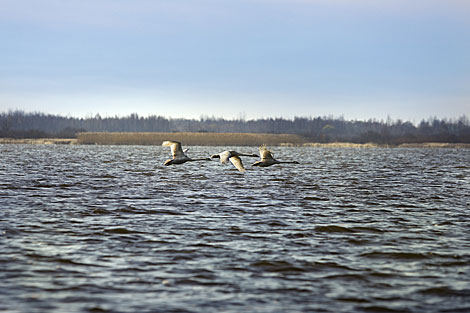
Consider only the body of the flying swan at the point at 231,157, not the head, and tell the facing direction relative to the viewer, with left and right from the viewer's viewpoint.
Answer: facing to the right of the viewer
